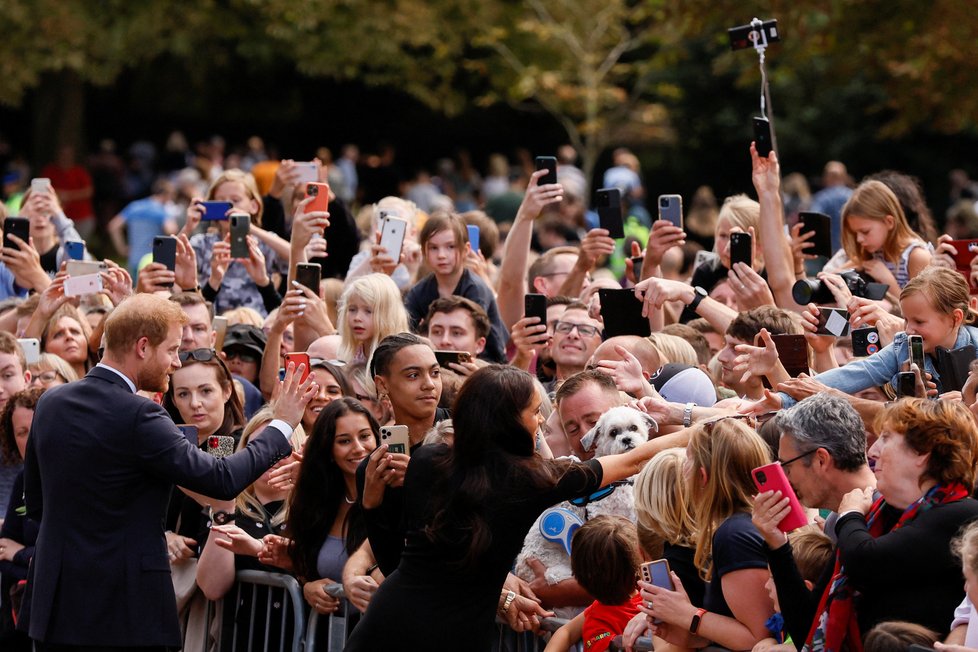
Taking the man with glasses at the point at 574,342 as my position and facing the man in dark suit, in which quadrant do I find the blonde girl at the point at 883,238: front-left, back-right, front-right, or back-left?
back-left

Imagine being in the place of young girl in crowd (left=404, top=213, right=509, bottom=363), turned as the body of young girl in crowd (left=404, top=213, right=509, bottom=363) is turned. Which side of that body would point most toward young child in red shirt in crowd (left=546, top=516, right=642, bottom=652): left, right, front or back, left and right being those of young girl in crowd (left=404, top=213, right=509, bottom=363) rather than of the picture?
front

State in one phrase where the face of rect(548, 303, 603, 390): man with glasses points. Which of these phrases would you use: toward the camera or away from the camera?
toward the camera

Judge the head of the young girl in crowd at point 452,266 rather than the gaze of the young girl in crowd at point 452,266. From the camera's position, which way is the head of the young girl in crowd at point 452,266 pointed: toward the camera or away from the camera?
toward the camera

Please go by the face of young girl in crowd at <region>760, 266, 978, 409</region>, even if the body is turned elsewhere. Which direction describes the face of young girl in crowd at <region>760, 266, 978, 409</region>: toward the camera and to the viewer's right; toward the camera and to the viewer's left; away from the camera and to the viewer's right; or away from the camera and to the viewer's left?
toward the camera and to the viewer's left

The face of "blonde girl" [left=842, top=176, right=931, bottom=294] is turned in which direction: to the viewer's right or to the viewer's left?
to the viewer's left

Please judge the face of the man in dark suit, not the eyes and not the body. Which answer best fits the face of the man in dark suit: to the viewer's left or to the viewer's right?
to the viewer's right

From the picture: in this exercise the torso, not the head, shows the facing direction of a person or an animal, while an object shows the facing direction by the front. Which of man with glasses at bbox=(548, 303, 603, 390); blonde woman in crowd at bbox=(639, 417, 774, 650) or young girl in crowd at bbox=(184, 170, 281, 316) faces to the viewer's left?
blonde woman in crowd at bbox=(639, 417, 774, 650)

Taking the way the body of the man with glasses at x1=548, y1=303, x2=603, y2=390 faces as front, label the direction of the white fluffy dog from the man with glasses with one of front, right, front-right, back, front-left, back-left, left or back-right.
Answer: front

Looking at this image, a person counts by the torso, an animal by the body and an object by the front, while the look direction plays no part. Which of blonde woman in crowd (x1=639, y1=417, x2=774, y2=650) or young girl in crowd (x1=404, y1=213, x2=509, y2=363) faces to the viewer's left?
blonde woman in crowd (x1=639, y1=417, x2=774, y2=650)

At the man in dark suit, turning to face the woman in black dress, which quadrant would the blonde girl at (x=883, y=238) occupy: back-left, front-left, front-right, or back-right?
front-left

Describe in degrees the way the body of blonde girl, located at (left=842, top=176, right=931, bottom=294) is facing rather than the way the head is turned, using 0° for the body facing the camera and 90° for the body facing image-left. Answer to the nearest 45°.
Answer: approximately 45°

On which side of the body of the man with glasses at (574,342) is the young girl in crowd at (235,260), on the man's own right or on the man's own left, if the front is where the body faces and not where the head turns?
on the man's own right

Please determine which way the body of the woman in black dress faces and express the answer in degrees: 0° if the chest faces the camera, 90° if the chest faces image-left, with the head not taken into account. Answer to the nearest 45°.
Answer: approximately 225°

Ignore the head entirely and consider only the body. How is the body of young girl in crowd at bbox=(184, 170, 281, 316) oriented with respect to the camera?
toward the camera

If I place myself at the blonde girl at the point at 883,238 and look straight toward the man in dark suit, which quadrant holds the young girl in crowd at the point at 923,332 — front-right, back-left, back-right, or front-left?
front-left
